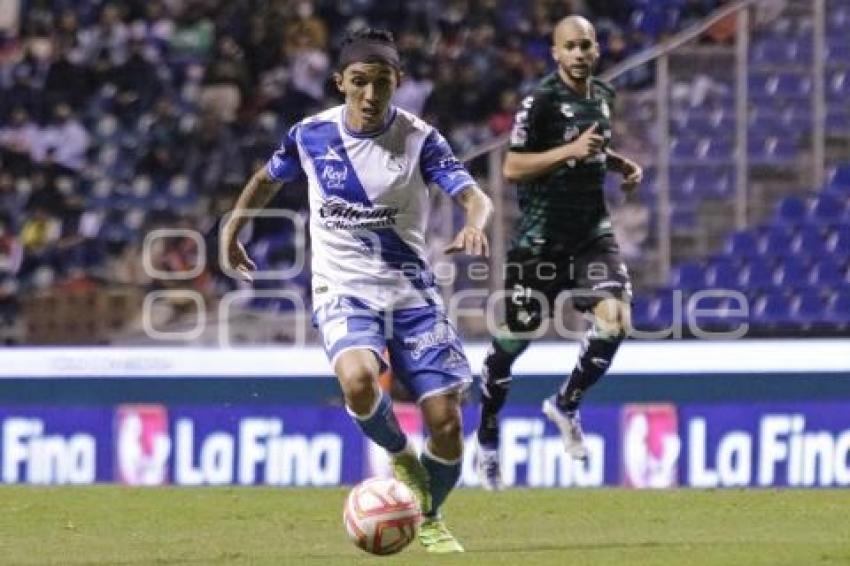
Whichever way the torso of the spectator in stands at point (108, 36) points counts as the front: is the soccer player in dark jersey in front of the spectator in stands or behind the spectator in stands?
in front

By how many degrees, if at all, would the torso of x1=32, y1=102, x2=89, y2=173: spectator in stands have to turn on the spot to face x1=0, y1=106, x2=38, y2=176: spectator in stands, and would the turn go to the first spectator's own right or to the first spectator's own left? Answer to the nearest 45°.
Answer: approximately 135° to the first spectator's own right

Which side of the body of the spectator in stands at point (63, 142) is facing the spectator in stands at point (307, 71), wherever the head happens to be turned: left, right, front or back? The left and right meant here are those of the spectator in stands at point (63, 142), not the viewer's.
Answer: left

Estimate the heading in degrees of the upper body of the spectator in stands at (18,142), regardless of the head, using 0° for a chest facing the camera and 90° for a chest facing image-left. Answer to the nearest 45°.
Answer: approximately 0°
